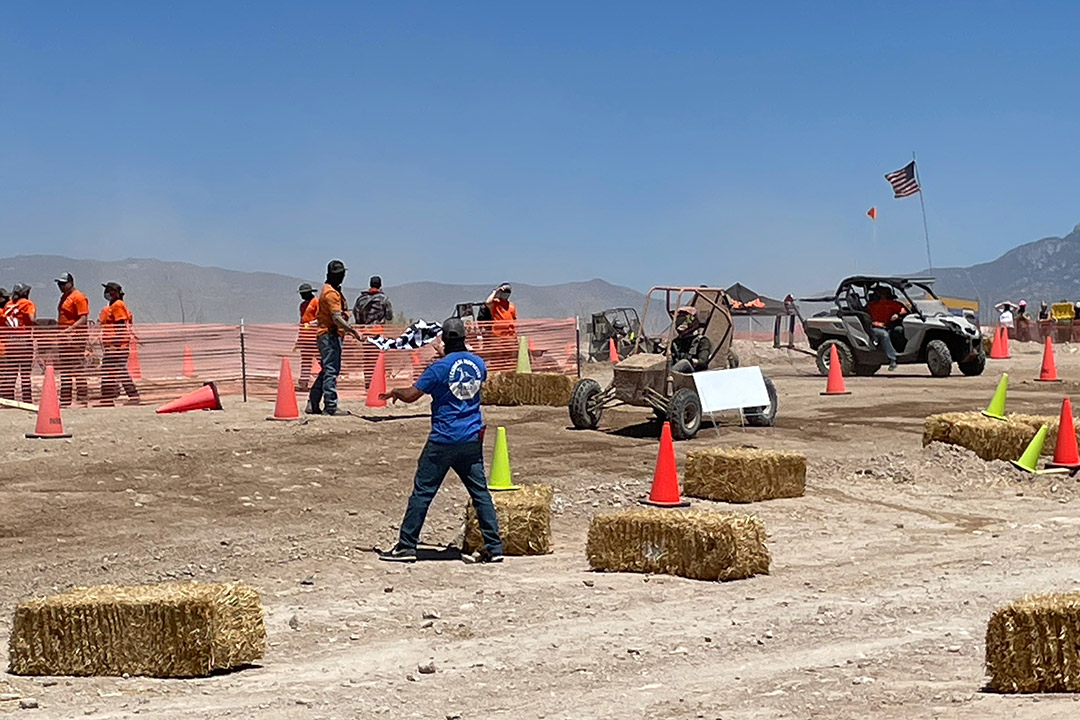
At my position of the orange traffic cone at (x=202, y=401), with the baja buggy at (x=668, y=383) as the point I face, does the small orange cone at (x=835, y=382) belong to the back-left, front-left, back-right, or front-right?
front-left

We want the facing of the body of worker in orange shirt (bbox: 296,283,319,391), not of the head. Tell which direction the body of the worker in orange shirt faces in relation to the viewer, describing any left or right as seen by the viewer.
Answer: facing to the right of the viewer

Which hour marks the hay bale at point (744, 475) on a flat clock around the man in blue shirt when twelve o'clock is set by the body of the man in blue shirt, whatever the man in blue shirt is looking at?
The hay bale is roughly at 3 o'clock from the man in blue shirt.

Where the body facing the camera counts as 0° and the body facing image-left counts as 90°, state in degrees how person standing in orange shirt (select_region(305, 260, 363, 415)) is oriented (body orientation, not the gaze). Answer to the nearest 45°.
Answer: approximately 270°

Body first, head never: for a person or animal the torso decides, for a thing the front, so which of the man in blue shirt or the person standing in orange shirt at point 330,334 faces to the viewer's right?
the person standing in orange shirt

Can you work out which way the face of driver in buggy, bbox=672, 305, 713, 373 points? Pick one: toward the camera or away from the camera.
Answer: toward the camera

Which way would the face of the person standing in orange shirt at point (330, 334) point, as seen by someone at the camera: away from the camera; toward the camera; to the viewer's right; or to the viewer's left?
to the viewer's right

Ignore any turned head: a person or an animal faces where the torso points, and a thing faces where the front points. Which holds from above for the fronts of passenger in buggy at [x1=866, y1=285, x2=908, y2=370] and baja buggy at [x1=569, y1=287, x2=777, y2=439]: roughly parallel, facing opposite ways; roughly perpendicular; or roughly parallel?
roughly perpendicular

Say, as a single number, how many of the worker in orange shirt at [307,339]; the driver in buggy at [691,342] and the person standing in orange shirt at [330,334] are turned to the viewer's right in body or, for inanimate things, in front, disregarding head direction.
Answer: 2

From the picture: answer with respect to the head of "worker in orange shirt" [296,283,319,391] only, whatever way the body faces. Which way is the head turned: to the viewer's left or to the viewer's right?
to the viewer's right

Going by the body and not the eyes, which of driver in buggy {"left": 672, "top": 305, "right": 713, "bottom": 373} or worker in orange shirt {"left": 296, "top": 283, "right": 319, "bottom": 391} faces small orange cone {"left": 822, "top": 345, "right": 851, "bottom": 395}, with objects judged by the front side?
the worker in orange shirt

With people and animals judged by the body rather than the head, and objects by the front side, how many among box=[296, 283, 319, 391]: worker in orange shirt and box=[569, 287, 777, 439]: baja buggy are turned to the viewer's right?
1

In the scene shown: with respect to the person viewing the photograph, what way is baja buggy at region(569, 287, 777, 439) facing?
facing the viewer and to the left of the viewer
